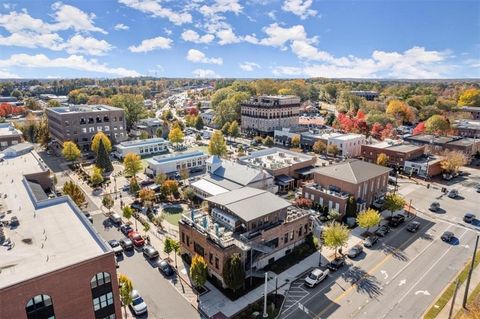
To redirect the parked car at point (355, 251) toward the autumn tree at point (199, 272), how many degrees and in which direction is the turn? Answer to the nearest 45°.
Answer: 0° — it already faces it

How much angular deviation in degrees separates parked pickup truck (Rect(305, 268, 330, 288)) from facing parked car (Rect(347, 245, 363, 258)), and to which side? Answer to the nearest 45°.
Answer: approximately 180°

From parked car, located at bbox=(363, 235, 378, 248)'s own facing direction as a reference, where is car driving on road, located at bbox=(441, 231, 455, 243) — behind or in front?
behind

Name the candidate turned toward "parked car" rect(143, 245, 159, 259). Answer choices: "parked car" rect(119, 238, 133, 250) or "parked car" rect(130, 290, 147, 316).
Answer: "parked car" rect(119, 238, 133, 250)

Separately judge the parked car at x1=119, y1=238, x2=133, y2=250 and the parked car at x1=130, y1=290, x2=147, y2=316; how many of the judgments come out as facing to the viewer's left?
0

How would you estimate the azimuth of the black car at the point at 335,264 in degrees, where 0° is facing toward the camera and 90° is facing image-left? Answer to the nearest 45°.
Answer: approximately 45°

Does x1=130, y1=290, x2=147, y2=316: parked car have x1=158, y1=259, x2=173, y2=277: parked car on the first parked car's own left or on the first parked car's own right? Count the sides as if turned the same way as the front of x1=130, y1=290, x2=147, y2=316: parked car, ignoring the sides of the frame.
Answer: on the first parked car's own left

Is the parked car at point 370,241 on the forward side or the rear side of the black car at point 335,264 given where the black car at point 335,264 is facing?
on the rear side

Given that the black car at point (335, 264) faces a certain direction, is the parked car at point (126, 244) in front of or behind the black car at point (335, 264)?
in front

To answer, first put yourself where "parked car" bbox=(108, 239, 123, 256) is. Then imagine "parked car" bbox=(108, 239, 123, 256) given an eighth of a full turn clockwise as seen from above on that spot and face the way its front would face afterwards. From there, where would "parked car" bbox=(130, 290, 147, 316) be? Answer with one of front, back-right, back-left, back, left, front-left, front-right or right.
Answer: front

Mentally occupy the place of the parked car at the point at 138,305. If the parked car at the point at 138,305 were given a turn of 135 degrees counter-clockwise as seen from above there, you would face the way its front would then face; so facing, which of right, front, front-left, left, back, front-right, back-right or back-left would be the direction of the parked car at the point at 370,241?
right

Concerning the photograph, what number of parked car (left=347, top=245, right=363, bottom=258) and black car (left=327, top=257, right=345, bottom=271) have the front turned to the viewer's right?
0
